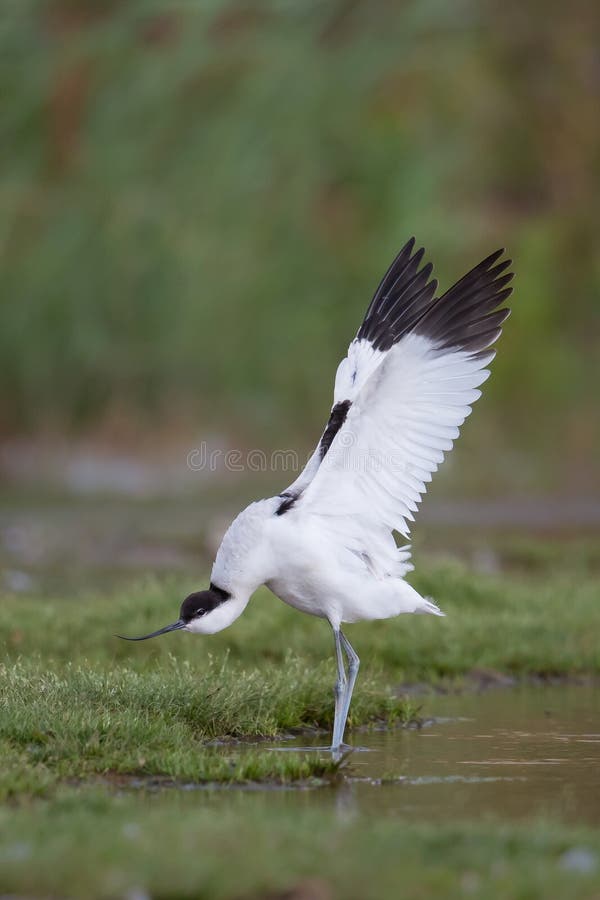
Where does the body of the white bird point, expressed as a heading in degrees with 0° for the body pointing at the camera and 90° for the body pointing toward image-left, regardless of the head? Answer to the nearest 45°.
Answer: approximately 90°
